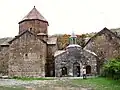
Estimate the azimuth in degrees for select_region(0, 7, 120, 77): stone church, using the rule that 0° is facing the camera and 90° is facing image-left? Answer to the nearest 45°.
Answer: approximately 0°
